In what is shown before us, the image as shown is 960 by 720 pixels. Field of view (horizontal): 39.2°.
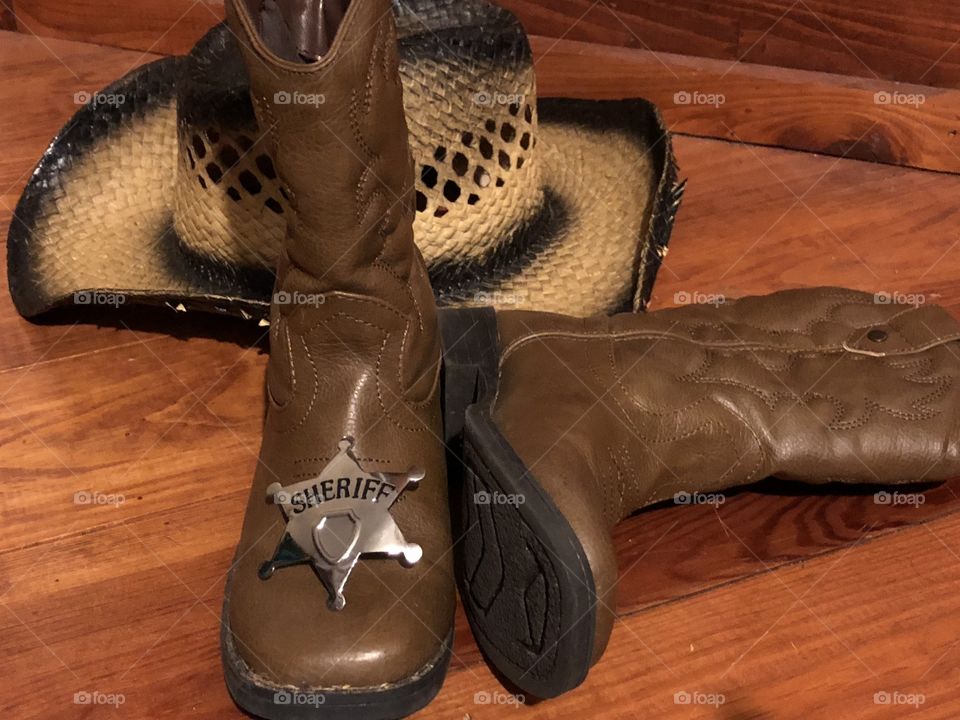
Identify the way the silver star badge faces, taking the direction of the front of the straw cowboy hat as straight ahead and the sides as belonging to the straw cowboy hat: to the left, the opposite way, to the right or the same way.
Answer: the same way

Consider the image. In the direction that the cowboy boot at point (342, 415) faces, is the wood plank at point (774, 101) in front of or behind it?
behind

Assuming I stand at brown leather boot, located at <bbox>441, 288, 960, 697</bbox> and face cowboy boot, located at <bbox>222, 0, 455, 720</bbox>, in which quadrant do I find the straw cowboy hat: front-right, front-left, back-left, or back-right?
front-right

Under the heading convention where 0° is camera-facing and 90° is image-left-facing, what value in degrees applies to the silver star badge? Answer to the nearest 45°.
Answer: approximately 0°

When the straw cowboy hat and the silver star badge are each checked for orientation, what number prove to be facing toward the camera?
2

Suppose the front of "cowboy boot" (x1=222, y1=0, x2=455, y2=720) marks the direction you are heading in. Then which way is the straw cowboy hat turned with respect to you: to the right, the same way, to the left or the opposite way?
the same way

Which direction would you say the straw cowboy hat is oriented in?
toward the camera

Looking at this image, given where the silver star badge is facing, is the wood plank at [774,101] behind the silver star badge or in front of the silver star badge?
behind

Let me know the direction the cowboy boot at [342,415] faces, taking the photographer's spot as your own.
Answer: facing the viewer

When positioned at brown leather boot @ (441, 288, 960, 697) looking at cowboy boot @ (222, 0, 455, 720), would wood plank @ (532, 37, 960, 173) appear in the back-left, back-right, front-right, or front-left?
back-right
